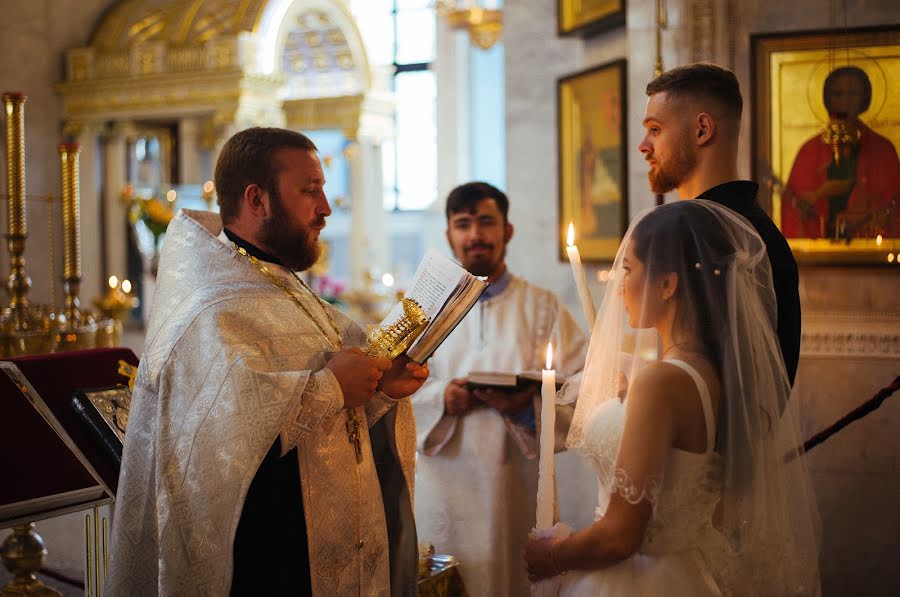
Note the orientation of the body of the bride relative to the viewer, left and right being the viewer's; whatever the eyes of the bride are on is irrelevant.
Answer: facing to the left of the viewer

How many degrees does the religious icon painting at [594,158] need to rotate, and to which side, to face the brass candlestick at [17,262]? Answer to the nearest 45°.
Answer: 0° — it already faces it

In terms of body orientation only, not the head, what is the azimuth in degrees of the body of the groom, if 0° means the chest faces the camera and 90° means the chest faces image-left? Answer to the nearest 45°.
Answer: approximately 90°

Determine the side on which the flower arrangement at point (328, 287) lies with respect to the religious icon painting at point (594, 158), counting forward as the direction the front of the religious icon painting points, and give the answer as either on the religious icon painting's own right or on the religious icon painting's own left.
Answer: on the religious icon painting's own right

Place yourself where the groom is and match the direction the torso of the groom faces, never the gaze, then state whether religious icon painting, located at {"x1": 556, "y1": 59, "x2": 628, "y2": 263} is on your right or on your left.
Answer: on your right

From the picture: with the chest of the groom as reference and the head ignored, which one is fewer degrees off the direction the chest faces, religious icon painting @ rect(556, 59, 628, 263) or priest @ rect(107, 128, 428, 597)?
the priest

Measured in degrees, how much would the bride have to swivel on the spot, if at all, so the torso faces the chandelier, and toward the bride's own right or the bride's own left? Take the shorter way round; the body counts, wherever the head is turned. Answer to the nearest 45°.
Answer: approximately 90° to the bride's own right

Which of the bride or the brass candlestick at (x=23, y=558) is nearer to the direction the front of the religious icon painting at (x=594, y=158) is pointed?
the brass candlestick

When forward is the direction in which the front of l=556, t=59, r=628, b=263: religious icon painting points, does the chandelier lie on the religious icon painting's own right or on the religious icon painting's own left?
on the religious icon painting's own right

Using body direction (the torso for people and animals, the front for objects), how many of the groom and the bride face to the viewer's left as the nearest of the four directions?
2
